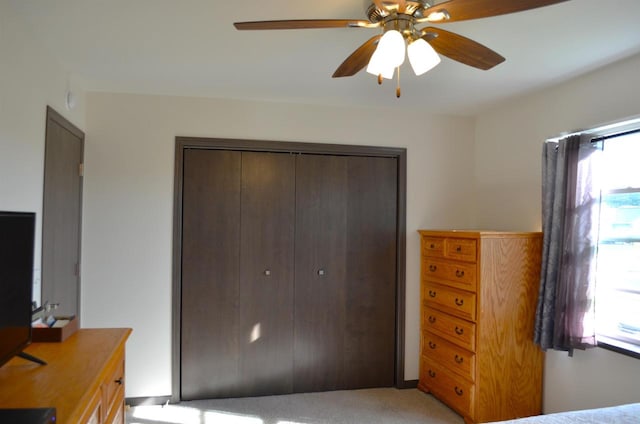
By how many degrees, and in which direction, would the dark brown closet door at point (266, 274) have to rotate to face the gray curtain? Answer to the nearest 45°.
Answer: approximately 45° to its left

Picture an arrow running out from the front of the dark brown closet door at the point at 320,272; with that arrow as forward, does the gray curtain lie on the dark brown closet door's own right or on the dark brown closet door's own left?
on the dark brown closet door's own left

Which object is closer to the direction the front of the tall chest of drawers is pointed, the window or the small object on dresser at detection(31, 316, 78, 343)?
the small object on dresser

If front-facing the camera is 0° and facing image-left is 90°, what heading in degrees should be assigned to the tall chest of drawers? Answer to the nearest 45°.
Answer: approximately 45°

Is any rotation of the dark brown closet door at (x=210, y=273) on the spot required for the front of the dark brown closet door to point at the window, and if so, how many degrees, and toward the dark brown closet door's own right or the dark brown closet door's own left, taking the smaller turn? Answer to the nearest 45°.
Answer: approximately 45° to the dark brown closet door's own left

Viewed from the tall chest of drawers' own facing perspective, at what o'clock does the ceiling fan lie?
The ceiling fan is roughly at 11 o'clock from the tall chest of drawers.

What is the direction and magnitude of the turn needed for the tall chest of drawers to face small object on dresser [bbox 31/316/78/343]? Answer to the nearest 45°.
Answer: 0° — it already faces it

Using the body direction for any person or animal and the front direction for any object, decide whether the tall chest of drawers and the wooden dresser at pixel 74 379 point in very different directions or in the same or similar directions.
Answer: very different directions

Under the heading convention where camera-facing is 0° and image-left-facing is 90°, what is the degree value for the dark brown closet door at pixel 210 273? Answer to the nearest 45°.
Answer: approximately 0°

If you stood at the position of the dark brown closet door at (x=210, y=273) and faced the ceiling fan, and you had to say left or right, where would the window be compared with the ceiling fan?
left

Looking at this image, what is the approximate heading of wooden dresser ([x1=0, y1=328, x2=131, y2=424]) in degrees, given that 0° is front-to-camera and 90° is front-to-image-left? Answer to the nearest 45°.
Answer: approximately 270°

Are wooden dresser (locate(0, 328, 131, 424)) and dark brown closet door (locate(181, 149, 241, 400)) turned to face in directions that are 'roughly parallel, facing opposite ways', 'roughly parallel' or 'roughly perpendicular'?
roughly perpendicular
